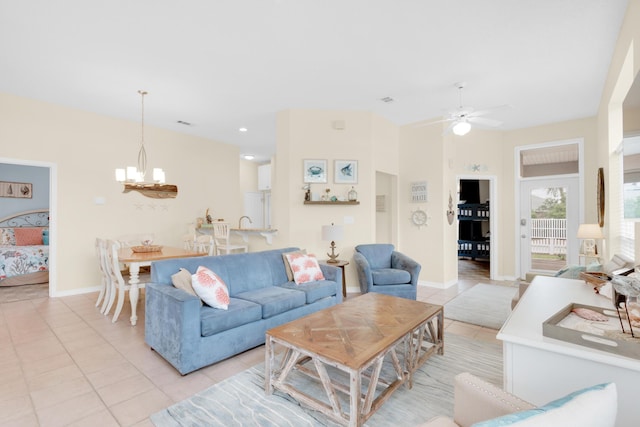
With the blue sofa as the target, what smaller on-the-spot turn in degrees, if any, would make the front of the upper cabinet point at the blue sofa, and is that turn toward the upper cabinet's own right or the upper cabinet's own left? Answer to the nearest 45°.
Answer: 0° — it already faces it

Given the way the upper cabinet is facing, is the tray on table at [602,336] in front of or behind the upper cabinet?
in front

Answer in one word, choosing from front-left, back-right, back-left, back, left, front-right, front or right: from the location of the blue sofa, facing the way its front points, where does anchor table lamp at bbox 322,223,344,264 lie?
left

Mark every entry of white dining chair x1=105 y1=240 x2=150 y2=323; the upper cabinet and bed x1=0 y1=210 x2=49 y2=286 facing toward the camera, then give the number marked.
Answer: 2

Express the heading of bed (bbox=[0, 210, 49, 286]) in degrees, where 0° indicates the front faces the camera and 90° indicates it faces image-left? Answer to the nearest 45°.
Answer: approximately 0°

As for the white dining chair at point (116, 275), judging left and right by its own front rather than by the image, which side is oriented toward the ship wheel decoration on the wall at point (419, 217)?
front

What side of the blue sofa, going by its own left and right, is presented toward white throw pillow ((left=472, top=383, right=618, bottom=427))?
front

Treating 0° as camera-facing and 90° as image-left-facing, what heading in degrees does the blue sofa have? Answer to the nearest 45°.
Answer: approximately 315°

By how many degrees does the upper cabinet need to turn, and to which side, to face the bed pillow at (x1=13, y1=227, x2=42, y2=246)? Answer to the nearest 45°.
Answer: approximately 45° to its right

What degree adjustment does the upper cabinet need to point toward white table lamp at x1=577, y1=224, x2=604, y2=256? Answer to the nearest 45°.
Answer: approximately 45° to its left

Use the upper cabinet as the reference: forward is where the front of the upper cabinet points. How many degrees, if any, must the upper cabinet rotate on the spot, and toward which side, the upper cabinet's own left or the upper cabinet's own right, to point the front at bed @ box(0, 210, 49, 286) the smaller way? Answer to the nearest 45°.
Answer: approximately 45° to the upper cabinet's own right

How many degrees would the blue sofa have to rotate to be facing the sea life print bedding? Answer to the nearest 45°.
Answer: approximately 180°

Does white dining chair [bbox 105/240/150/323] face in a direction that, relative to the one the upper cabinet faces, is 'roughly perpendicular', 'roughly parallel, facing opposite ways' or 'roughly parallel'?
roughly perpendicular

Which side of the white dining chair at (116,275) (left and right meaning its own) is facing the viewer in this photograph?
right

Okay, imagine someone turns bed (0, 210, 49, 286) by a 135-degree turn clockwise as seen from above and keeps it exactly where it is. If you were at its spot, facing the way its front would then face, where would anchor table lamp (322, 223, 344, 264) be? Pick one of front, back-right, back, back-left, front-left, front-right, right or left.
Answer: back

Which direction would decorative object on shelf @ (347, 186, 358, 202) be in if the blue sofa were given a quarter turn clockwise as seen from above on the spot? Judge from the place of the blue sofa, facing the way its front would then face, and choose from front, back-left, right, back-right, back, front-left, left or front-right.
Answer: back

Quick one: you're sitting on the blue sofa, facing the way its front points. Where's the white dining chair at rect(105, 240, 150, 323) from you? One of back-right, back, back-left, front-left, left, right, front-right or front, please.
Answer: back
